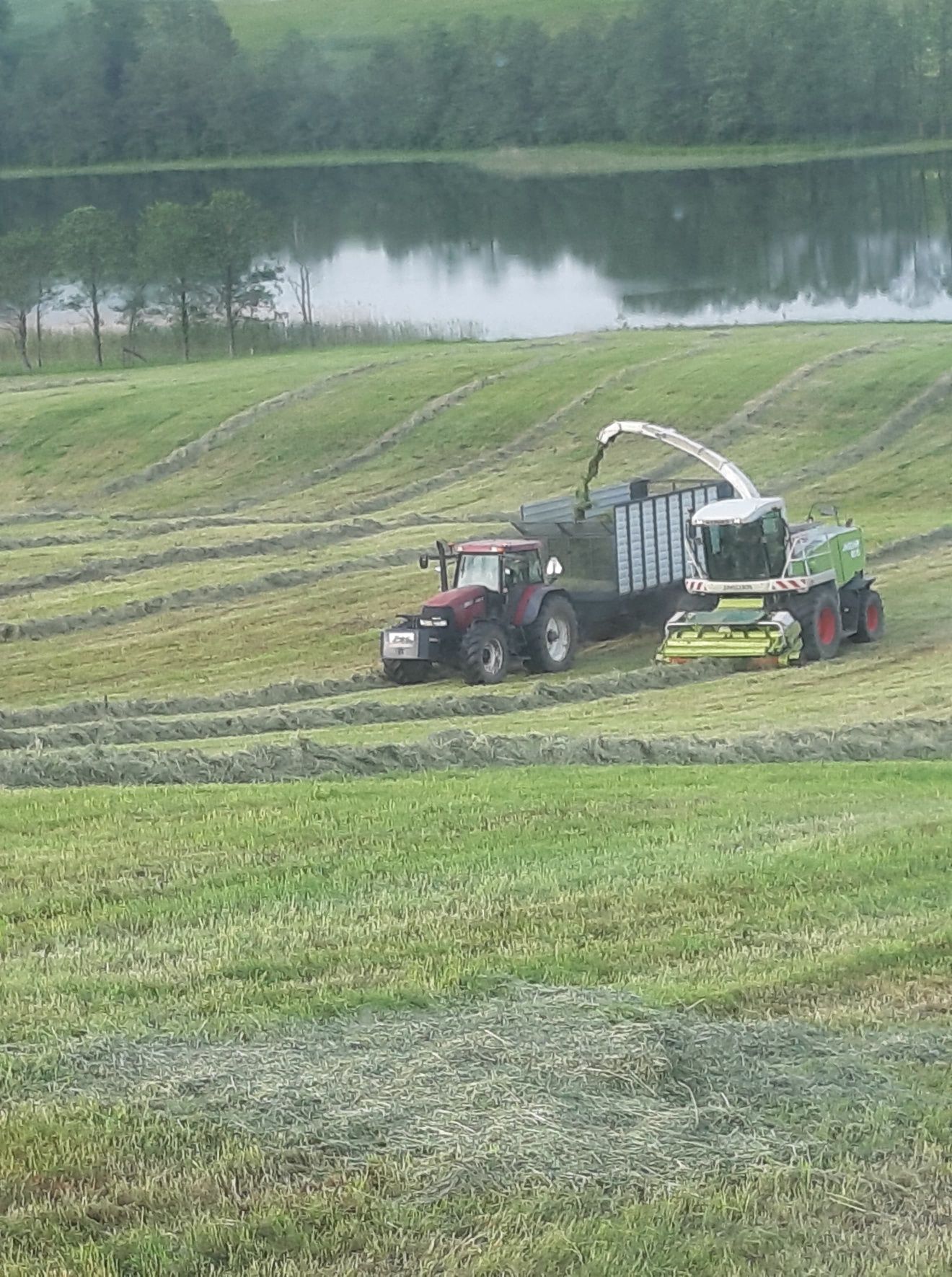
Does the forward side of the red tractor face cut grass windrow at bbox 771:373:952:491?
no

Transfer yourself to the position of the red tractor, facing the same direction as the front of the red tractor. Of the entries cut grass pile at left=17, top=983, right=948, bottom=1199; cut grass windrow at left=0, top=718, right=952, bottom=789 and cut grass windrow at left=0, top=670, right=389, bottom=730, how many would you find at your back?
0

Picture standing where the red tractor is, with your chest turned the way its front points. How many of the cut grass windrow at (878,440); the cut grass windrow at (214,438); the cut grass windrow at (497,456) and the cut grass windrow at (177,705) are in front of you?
1

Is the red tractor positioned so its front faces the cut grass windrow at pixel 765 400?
no

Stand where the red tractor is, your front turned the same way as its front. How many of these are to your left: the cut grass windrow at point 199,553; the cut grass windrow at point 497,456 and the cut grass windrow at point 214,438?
0

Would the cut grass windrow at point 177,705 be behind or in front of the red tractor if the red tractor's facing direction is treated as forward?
in front

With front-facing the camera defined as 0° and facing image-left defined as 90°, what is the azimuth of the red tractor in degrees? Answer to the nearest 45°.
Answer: approximately 45°

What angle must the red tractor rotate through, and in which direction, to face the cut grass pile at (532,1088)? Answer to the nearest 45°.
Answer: approximately 45° to its left

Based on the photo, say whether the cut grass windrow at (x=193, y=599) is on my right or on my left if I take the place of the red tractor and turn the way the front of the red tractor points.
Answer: on my right

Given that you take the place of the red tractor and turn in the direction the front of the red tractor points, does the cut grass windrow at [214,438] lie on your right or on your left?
on your right

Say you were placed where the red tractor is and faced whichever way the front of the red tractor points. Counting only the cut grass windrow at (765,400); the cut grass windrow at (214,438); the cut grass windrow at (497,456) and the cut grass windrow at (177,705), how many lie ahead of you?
1

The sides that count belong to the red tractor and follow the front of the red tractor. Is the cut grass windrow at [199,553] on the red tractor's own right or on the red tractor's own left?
on the red tractor's own right

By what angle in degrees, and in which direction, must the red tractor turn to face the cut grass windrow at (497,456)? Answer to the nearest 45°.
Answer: approximately 135° to its right
